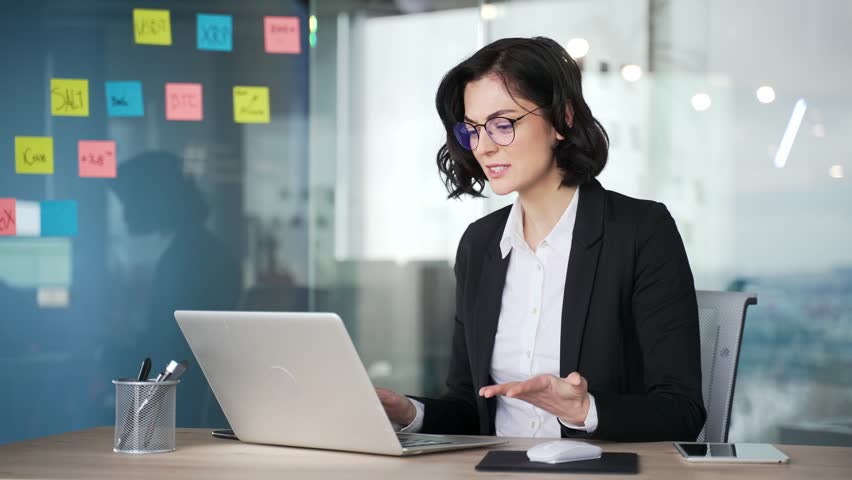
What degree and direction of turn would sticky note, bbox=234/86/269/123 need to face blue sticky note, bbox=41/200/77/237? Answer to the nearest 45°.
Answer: approximately 90° to its right

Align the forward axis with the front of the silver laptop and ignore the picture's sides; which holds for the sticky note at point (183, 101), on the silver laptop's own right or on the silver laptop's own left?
on the silver laptop's own left

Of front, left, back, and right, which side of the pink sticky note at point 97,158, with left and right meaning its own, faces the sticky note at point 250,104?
left

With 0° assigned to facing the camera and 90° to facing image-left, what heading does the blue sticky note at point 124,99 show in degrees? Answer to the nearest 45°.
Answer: approximately 0°
